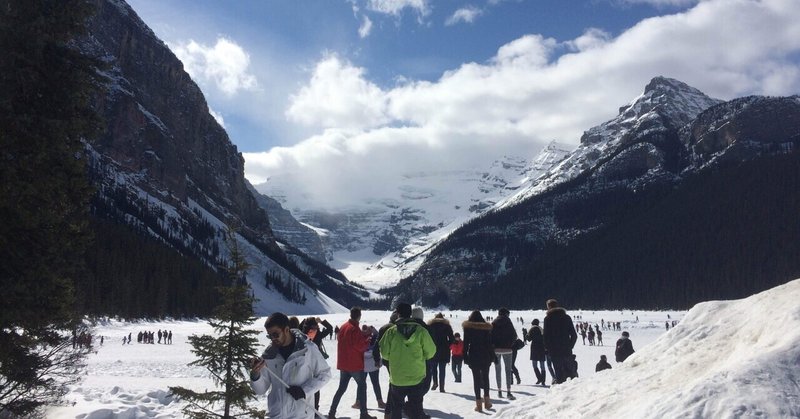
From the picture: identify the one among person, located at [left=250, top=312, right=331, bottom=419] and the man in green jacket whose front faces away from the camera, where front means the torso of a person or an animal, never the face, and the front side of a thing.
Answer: the man in green jacket

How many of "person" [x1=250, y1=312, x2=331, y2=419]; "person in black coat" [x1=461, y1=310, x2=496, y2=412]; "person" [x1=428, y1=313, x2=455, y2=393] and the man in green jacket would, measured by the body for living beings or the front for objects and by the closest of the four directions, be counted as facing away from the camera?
3

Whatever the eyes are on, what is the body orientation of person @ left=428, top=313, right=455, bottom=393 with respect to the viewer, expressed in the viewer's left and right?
facing away from the viewer

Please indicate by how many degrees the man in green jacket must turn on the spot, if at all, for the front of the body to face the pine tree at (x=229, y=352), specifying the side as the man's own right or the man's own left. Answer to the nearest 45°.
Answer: approximately 90° to the man's own left

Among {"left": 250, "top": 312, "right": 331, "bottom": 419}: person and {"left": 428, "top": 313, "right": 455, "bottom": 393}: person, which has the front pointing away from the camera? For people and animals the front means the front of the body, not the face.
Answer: {"left": 428, "top": 313, "right": 455, "bottom": 393}: person

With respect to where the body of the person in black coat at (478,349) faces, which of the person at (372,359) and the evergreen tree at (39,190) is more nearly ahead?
the person

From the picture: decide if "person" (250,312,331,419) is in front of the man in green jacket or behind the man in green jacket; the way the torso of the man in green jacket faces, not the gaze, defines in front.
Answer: behind

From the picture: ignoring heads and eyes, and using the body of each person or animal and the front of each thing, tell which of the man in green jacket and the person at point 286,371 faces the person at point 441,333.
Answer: the man in green jacket

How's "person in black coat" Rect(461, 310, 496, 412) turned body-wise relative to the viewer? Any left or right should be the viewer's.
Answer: facing away from the viewer

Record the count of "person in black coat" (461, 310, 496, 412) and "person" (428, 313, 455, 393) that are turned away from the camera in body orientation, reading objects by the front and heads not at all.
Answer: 2

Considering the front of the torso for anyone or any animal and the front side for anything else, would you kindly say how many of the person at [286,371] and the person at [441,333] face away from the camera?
1

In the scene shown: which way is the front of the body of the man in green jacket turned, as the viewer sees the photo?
away from the camera
